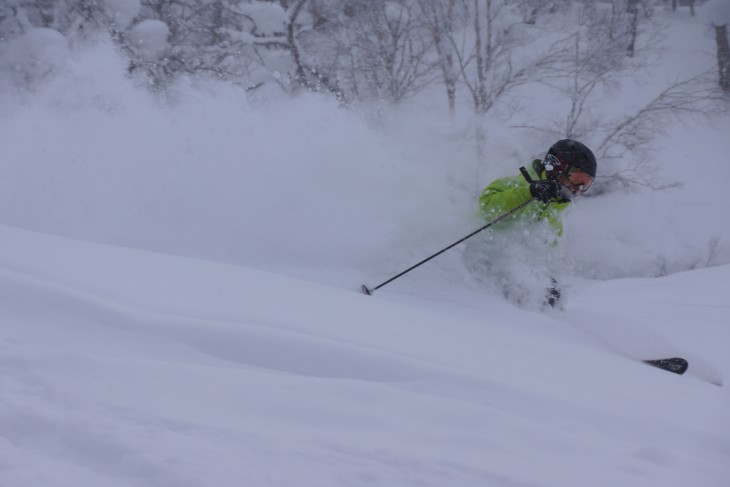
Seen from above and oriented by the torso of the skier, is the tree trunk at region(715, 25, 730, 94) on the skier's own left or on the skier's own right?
on the skier's own left

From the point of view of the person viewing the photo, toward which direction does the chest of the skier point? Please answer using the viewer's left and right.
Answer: facing the viewer and to the right of the viewer
